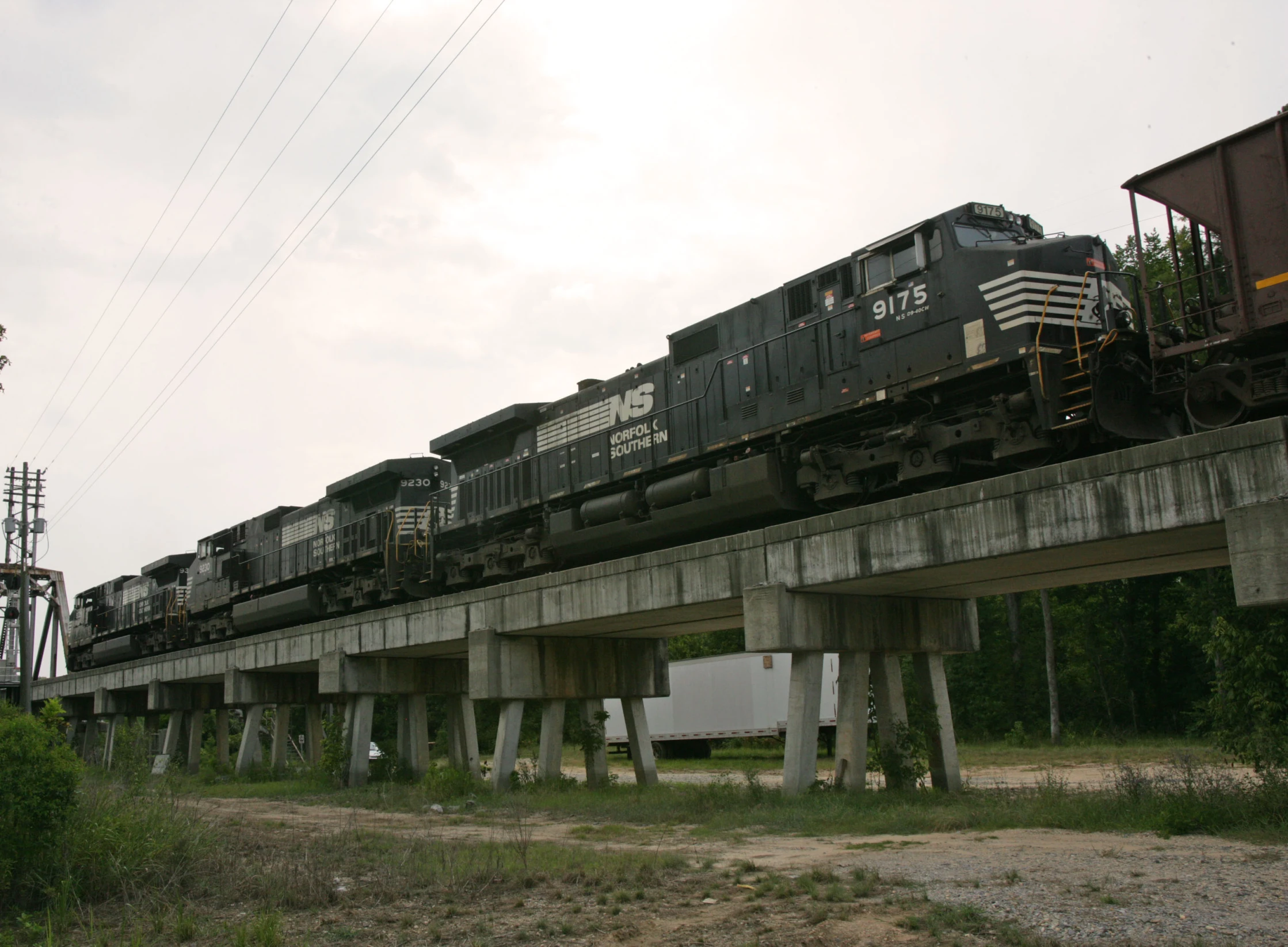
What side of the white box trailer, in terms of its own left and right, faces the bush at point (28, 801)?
right

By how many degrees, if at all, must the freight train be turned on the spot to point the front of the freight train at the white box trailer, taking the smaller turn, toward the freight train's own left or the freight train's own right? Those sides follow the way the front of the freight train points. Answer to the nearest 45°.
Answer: approximately 45° to the freight train's own right

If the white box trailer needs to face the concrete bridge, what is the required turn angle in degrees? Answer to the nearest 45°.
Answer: approximately 90° to its right

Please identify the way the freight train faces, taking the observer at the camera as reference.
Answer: facing away from the viewer and to the left of the viewer

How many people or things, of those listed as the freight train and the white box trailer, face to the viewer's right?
1

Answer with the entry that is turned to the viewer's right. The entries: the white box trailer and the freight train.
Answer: the white box trailer

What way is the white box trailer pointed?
to the viewer's right
